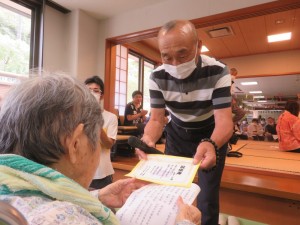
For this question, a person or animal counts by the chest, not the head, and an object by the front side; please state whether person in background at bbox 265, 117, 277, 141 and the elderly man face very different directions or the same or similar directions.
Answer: same or similar directions

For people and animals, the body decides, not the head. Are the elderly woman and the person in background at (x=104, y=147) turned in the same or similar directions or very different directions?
very different directions

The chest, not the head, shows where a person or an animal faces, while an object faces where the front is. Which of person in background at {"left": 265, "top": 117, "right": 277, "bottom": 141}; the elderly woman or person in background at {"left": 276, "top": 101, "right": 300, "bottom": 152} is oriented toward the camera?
person in background at {"left": 265, "top": 117, "right": 277, "bottom": 141}

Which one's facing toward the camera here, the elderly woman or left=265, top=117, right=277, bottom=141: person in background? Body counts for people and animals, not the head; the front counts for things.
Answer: the person in background

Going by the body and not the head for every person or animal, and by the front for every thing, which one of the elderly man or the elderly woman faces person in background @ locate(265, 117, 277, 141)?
the elderly woman

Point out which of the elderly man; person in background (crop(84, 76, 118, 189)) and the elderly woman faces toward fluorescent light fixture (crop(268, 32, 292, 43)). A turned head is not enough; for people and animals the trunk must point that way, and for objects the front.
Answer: the elderly woman

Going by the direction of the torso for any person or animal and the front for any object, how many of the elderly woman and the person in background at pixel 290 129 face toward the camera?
0

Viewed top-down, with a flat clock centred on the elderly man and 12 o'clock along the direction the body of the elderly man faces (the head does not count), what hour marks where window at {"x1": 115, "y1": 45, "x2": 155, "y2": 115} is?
The window is roughly at 4 o'clock from the elderly man.

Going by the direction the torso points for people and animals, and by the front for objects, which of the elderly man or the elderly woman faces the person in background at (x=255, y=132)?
the elderly woman

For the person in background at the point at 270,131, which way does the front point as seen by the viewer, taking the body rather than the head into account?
toward the camera

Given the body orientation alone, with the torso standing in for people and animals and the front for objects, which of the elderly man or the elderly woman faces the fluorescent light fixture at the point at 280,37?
the elderly woman

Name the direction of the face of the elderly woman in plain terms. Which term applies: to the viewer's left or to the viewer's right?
to the viewer's right

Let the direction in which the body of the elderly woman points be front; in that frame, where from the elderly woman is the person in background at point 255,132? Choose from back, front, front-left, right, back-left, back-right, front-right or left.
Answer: front

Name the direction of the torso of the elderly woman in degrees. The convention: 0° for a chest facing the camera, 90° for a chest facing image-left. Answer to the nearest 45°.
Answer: approximately 225°

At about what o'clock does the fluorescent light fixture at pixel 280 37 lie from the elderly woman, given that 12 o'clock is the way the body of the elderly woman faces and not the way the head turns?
The fluorescent light fixture is roughly at 12 o'clock from the elderly woman.
